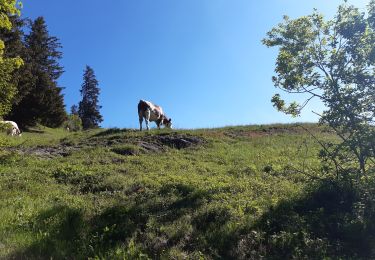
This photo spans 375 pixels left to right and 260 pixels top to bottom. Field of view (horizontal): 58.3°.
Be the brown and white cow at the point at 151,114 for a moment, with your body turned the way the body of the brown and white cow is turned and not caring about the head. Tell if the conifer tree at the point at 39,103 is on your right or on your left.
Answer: on your left

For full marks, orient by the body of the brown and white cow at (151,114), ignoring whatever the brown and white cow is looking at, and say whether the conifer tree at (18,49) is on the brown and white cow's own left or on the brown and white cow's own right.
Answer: on the brown and white cow's own left

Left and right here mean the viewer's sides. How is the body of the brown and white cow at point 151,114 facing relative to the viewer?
facing away from the viewer and to the right of the viewer
